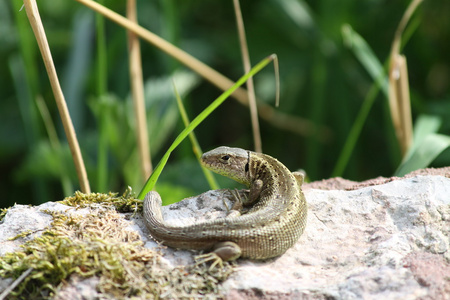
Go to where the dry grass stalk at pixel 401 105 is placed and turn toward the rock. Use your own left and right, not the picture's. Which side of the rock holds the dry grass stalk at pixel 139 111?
right

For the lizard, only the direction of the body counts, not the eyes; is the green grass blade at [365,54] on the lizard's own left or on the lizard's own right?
on the lizard's own right
